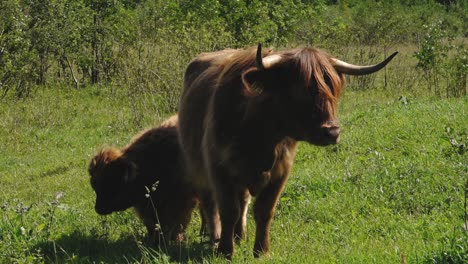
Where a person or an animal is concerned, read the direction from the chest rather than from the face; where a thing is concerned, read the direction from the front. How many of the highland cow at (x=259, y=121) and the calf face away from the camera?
0

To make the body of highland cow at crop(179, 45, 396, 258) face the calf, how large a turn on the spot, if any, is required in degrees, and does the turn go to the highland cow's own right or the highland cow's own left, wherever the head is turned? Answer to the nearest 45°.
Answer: approximately 180°

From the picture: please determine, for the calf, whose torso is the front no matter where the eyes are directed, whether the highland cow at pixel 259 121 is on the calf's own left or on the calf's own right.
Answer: on the calf's own left

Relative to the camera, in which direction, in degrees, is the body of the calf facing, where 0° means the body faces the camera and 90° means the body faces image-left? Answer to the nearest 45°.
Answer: approximately 45°

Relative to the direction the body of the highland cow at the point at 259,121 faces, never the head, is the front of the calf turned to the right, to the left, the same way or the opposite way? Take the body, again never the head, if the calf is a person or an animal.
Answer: to the right

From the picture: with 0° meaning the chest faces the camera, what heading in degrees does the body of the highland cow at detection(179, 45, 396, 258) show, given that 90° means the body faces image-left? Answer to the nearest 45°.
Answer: approximately 315°
